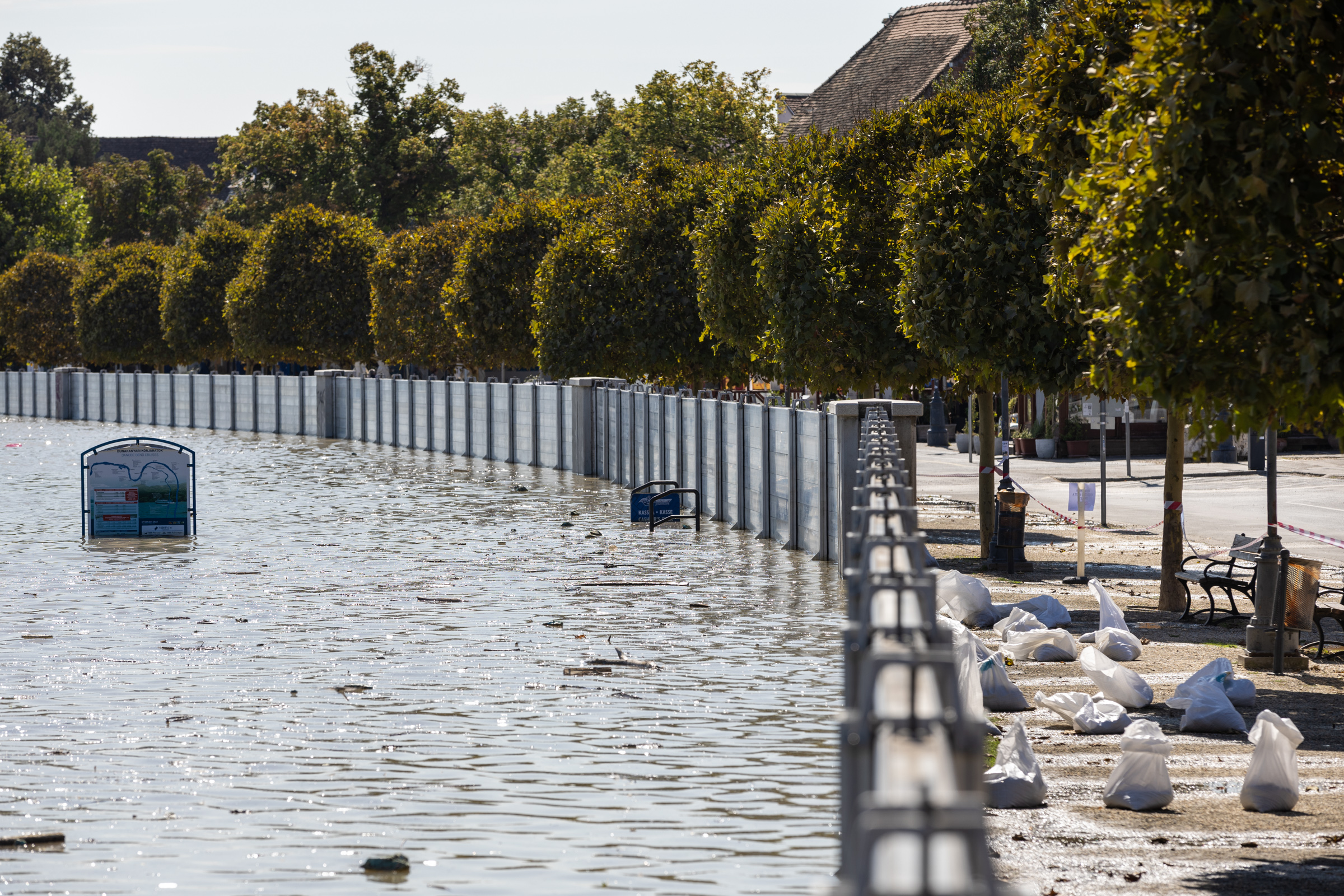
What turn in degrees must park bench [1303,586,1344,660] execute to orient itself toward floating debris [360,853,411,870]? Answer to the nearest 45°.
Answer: approximately 45° to its left

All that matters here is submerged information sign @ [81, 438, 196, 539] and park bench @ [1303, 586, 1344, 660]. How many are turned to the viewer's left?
1

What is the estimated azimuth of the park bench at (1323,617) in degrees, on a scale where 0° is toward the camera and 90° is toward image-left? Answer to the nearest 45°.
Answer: approximately 90°

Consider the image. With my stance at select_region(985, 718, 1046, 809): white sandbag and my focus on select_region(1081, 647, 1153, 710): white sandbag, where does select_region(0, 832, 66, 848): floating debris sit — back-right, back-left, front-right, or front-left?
back-left

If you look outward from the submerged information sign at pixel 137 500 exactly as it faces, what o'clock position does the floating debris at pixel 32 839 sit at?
The floating debris is roughly at 12 o'clock from the submerged information sign.

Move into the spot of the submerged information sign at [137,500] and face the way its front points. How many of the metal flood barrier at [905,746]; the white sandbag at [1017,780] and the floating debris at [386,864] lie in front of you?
3

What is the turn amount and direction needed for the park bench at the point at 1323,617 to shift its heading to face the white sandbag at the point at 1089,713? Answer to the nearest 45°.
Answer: approximately 90° to its left

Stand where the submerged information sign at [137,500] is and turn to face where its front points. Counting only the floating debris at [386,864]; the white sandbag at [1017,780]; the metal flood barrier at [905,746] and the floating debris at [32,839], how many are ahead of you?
4
